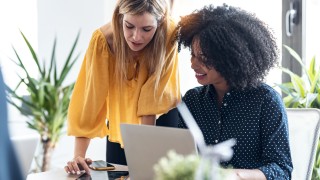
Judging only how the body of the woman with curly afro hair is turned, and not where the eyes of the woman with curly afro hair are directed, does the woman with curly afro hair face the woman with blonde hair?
no

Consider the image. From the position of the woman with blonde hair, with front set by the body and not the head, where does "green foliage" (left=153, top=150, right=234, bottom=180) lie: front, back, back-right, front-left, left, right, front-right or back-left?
front

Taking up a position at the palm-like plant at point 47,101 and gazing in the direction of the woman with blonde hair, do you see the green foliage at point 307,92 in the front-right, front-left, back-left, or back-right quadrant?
front-left

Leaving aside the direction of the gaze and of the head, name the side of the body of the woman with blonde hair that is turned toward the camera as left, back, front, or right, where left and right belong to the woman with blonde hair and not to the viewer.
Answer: front

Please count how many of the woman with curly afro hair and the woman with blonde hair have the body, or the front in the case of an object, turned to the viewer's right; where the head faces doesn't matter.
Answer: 0

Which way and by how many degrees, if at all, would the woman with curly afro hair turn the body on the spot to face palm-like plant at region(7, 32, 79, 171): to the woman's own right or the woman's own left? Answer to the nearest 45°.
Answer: approximately 90° to the woman's own right

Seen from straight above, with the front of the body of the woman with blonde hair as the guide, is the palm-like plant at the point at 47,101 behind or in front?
behind

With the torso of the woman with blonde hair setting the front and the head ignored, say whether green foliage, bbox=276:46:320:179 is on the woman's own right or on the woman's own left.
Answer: on the woman's own left

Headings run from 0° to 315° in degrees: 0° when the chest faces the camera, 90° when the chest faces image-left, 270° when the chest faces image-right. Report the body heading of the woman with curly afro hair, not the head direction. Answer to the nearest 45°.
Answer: approximately 45°

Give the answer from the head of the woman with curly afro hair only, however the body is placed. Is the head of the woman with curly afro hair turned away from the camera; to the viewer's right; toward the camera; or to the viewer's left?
to the viewer's left
